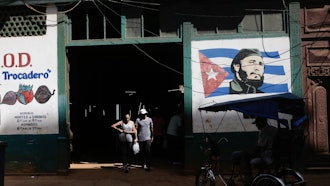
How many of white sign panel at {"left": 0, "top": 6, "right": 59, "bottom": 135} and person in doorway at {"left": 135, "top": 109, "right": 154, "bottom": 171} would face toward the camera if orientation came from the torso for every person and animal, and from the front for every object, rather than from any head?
2

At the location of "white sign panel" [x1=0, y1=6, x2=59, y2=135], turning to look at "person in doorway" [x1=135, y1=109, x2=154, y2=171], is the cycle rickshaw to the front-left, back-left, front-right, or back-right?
front-right

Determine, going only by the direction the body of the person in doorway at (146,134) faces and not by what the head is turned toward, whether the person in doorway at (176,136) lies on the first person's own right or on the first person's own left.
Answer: on the first person's own left

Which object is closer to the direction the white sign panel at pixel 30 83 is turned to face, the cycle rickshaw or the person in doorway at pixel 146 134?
the cycle rickshaw

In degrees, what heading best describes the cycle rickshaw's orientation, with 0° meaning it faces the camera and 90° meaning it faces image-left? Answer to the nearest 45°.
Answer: approximately 90°

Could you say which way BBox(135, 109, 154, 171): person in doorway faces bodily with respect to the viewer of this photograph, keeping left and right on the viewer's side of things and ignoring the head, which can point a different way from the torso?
facing the viewer

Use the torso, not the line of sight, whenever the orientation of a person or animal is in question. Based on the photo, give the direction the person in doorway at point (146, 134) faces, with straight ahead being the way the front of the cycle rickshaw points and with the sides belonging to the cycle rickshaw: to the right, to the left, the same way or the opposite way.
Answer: to the left

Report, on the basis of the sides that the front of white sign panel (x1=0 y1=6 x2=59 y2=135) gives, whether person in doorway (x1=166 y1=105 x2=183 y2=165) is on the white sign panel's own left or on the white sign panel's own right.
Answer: on the white sign panel's own left

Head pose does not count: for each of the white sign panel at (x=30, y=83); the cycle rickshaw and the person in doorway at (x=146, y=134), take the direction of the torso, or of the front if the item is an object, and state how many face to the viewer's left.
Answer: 1

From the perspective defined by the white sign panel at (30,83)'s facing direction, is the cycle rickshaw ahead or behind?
ahead

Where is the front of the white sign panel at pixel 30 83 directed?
toward the camera

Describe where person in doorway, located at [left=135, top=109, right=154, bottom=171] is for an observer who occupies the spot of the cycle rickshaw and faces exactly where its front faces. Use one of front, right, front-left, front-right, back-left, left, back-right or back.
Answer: front-right

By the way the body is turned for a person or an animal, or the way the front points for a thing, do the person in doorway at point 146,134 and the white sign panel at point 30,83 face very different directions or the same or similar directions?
same or similar directions
